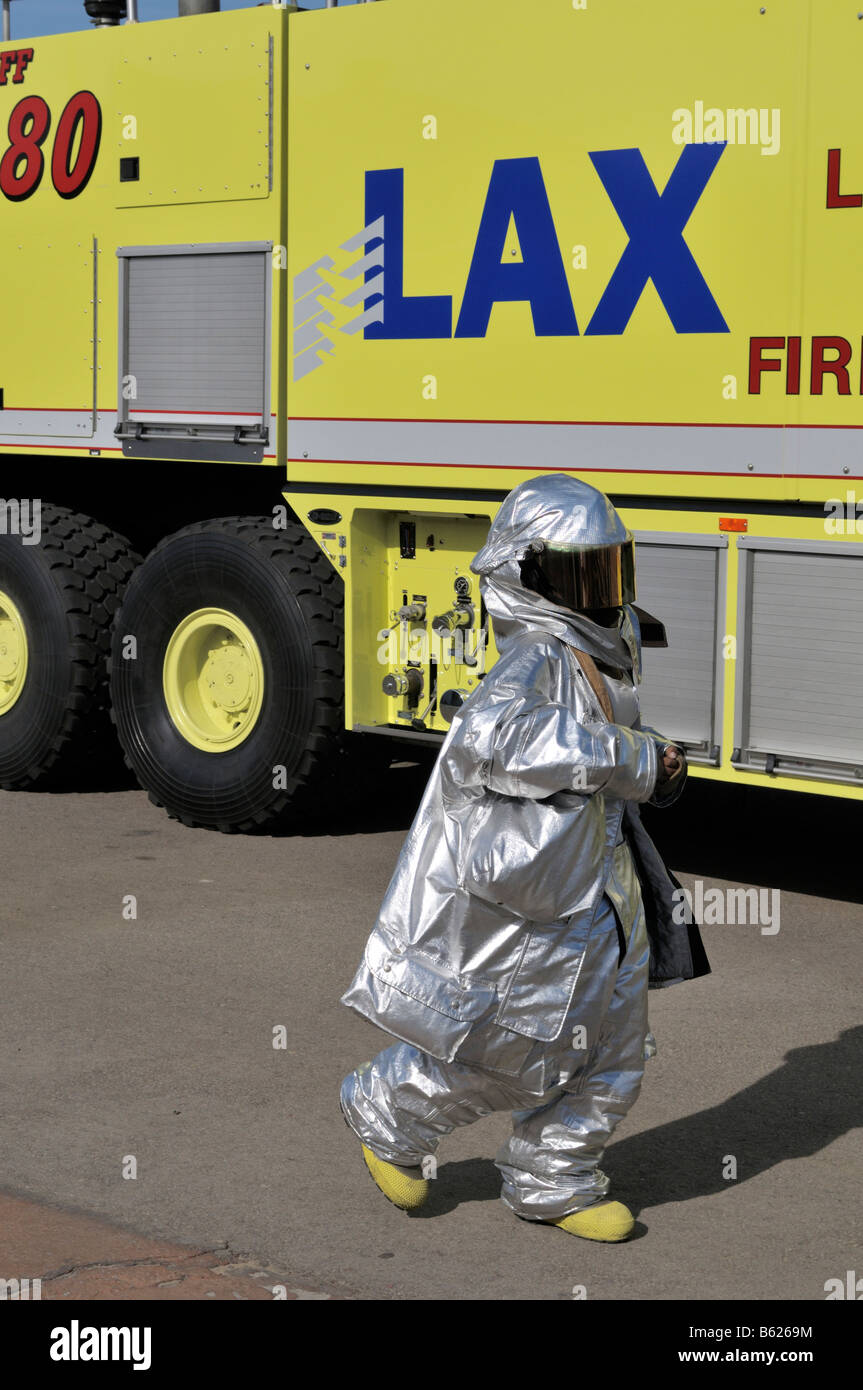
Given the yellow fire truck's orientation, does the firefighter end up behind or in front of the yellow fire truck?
in front

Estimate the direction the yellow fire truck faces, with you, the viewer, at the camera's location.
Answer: facing the viewer and to the right of the viewer
